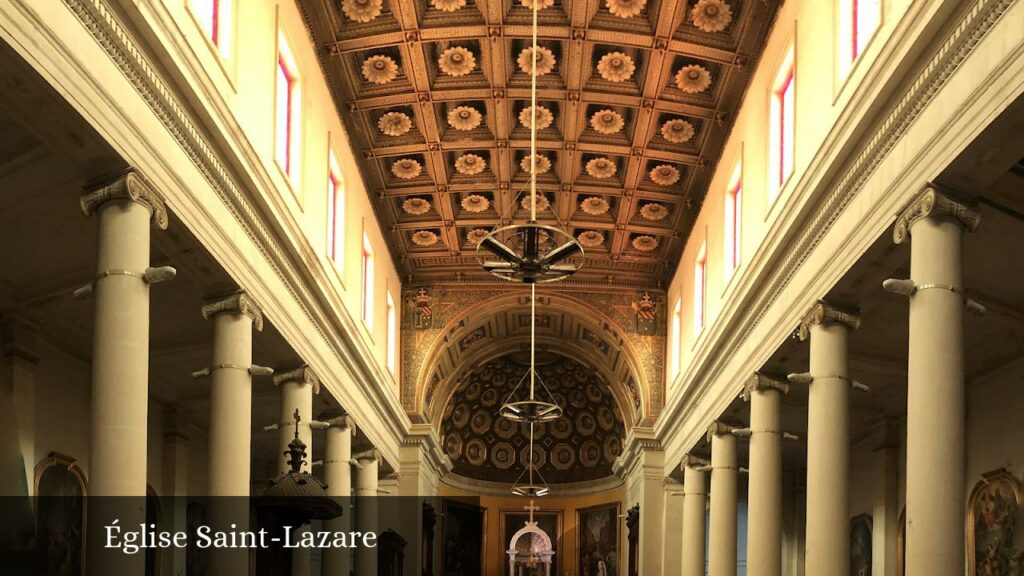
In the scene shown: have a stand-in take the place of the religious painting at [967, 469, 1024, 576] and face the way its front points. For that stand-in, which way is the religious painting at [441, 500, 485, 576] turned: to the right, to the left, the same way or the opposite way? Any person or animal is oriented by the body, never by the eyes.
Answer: to the left

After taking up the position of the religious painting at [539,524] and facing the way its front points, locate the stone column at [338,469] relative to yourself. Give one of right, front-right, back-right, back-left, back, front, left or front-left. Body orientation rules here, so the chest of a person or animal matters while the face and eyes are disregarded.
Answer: front

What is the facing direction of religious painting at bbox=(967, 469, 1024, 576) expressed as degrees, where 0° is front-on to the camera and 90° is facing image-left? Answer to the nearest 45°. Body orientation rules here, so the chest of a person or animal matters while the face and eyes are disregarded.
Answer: approximately 45°

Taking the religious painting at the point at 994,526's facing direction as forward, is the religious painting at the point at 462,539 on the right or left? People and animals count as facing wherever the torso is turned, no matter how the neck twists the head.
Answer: on its right

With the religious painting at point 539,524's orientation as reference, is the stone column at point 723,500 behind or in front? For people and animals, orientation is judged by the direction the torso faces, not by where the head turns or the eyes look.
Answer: in front

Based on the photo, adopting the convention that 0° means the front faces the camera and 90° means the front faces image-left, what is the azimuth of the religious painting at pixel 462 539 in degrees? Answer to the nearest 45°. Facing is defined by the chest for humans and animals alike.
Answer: approximately 315°

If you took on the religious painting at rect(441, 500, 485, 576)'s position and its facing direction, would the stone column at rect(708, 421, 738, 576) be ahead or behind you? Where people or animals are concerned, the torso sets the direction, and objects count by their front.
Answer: ahead

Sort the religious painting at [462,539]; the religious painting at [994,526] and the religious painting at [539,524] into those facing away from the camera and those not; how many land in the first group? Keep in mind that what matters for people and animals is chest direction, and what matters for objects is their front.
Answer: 0

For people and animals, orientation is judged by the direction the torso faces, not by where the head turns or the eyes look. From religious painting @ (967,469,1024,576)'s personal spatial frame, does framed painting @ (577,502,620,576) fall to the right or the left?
on its right

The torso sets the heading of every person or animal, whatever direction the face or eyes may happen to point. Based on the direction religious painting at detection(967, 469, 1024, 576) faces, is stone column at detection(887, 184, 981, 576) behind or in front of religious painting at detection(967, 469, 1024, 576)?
in front

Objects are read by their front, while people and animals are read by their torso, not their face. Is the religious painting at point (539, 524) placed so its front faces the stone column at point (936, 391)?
yes

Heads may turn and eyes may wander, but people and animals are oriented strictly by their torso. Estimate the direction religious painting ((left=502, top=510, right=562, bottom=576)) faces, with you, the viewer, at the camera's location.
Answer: facing the viewer
